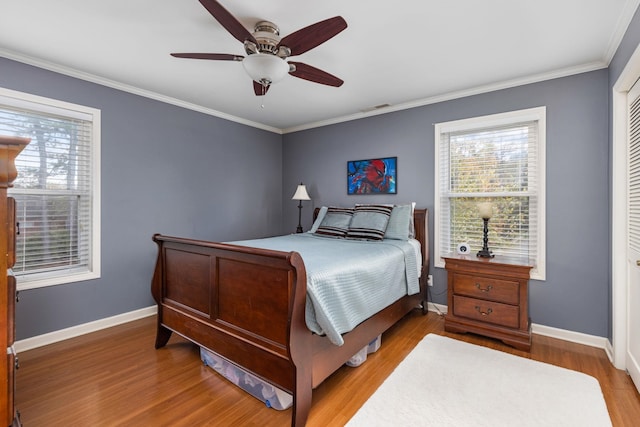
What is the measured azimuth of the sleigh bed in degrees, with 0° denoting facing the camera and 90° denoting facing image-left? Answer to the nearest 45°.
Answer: approximately 45°

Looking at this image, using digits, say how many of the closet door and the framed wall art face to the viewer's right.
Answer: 0

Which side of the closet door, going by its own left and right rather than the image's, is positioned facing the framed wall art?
front

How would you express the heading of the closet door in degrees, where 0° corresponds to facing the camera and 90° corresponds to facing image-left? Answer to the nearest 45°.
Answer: approximately 90°

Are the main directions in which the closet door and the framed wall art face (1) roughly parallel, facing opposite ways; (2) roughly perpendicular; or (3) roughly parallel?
roughly perpendicular

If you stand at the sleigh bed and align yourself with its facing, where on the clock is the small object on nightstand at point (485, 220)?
The small object on nightstand is roughly at 7 o'clock from the sleigh bed.

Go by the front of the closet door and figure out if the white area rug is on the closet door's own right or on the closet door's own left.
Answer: on the closet door's own left

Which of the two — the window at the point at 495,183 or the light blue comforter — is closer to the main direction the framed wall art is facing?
the light blue comforter

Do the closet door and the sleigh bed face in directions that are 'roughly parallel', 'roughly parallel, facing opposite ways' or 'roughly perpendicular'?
roughly perpendicular

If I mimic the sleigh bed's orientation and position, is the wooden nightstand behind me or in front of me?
behind

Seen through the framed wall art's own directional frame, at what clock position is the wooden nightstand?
The wooden nightstand is roughly at 9 o'clock from the framed wall art.
